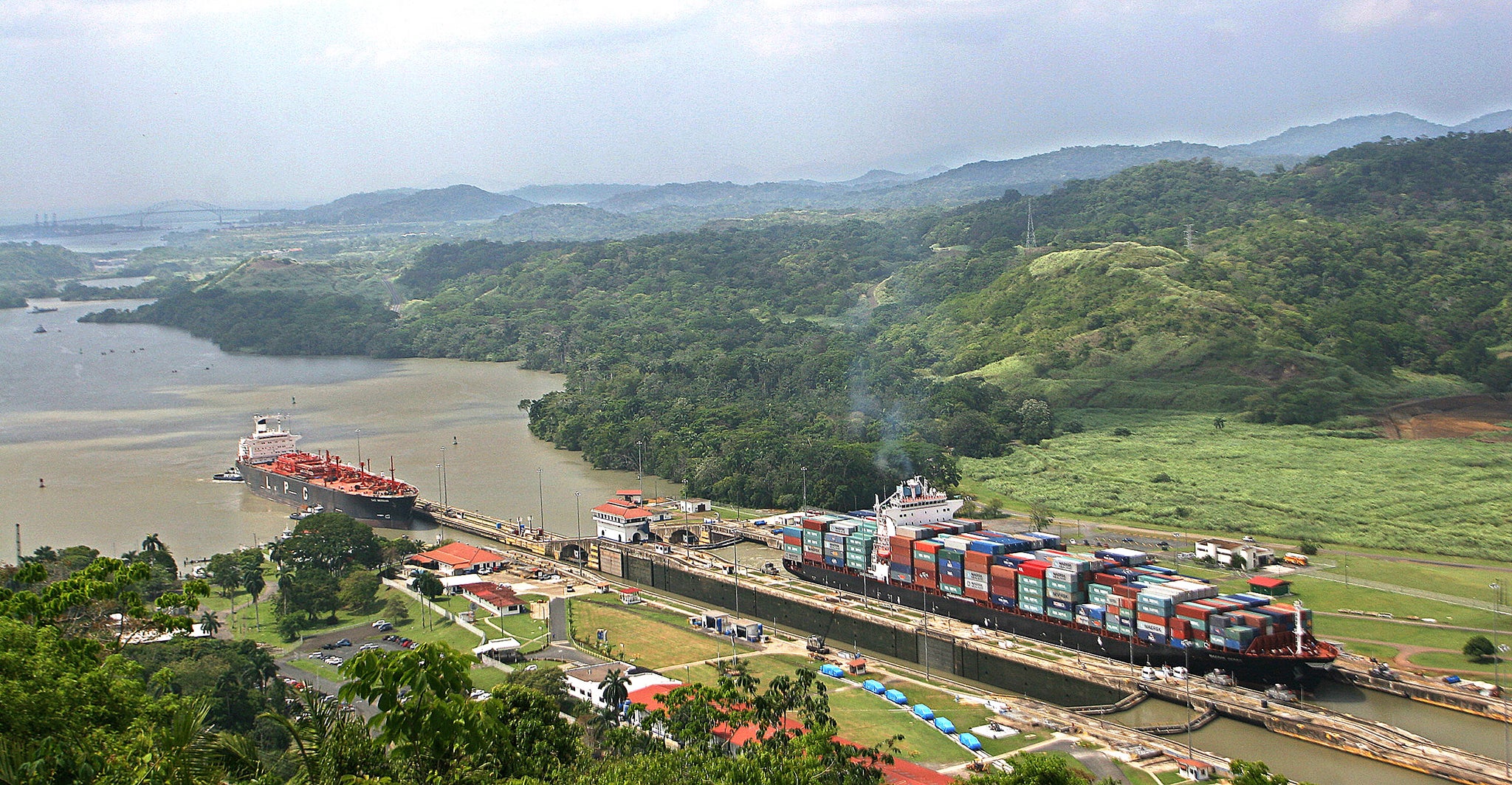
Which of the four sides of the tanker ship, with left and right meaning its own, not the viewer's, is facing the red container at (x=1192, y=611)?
front

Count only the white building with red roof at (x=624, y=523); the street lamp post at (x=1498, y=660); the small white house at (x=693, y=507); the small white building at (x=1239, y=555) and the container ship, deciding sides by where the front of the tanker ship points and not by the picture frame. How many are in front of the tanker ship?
5

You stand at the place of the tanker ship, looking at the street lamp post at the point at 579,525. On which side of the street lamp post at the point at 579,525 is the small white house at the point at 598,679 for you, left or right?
right

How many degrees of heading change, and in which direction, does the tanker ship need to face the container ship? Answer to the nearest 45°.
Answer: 0° — it already faces it

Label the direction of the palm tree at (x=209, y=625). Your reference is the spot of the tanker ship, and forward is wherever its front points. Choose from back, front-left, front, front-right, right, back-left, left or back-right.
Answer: front-right

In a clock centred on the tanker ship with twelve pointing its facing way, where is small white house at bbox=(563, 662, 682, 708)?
The small white house is roughly at 1 o'clock from the tanker ship.

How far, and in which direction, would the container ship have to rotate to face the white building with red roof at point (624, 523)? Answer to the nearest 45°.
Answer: approximately 180°

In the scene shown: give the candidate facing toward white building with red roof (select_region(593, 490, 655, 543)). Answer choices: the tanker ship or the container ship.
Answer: the tanker ship

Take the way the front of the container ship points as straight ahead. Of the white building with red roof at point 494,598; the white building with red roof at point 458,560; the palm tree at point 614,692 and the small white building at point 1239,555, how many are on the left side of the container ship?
1

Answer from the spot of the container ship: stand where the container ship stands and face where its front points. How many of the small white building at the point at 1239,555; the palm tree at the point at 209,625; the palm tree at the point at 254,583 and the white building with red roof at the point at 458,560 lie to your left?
1

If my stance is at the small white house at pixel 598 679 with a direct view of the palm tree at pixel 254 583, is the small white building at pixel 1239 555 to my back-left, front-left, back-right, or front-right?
back-right

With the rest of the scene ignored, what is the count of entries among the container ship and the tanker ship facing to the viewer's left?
0

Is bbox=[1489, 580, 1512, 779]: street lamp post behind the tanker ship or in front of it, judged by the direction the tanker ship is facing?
in front

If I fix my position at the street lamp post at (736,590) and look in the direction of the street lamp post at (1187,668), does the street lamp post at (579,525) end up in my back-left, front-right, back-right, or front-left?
back-left

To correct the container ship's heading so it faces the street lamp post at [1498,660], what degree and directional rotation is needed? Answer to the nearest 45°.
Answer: approximately 45° to its left

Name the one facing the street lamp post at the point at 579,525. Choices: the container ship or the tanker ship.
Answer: the tanker ship
